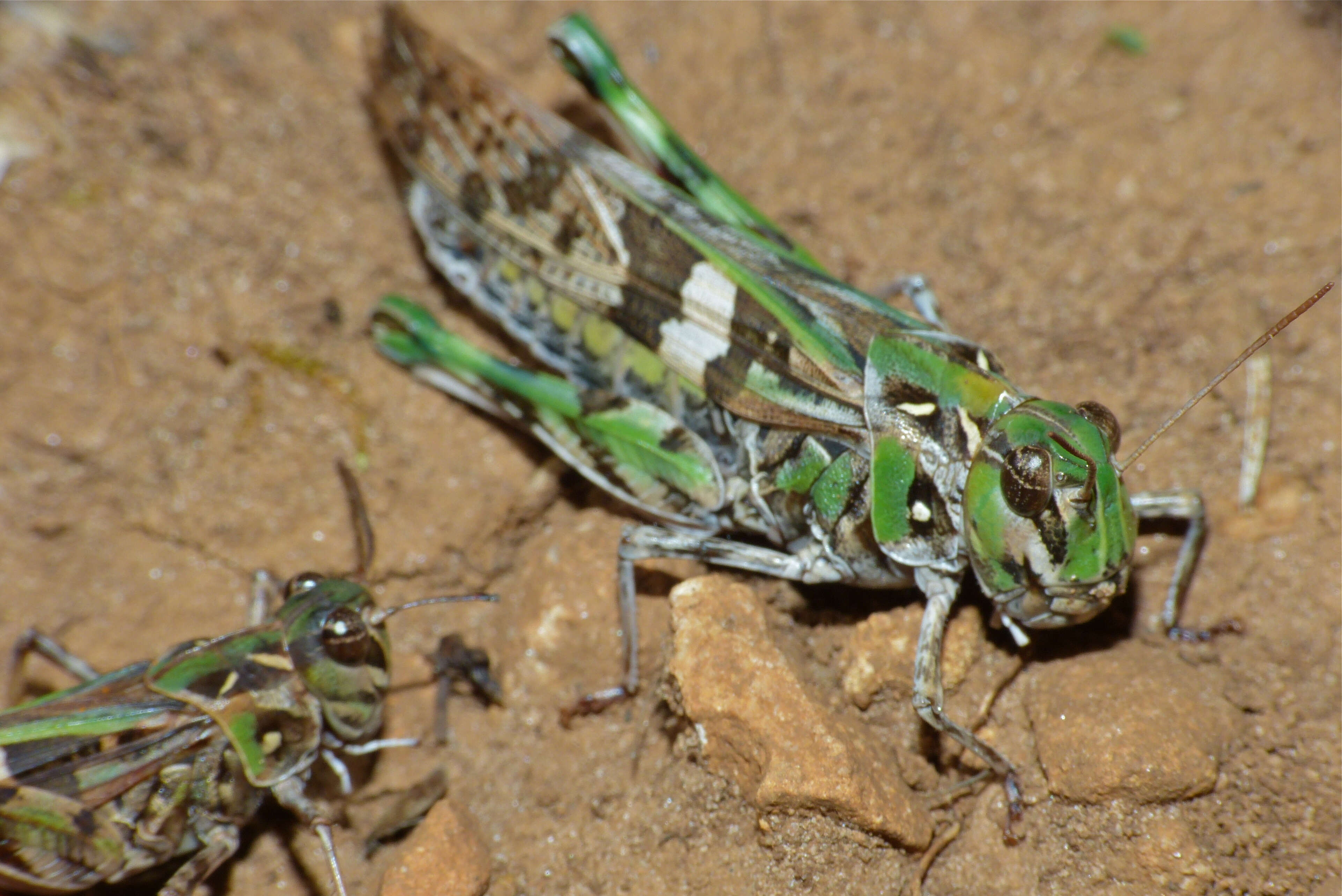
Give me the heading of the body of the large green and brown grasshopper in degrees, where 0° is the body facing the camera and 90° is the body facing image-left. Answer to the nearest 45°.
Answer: approximately 315°
